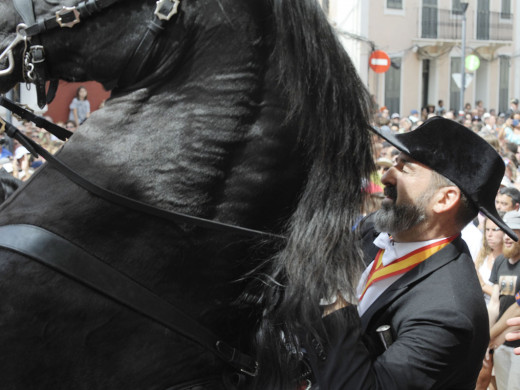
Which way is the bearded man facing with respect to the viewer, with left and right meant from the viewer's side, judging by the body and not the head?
facing to the left of the viewer

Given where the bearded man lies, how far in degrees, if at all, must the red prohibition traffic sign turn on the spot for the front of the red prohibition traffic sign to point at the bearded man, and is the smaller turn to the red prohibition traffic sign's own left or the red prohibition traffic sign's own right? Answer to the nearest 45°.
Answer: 0° — it already faces them

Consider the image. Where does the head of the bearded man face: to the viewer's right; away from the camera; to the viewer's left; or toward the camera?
to the viewer's left

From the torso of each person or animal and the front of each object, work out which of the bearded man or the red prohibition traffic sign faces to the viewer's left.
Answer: the bearded man

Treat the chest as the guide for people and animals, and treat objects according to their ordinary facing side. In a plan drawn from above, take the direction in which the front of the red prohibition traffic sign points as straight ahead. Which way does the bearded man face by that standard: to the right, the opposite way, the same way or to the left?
to the right

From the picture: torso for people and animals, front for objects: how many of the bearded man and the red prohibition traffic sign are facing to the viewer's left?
1

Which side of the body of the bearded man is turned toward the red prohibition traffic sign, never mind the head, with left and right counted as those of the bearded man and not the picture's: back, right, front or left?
right

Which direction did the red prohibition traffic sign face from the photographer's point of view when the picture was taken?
facing the viewer

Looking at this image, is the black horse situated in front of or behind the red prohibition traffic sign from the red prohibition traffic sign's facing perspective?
in front
